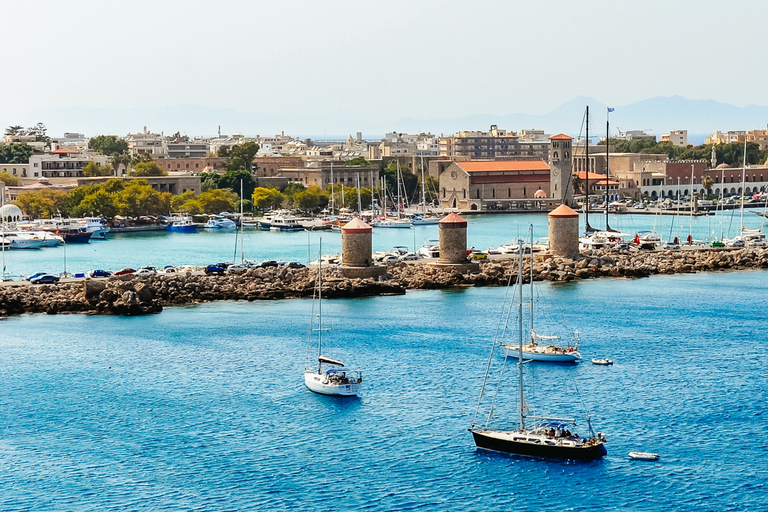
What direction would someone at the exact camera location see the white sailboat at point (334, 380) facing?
facing away from the viewer and to the left of the viewer

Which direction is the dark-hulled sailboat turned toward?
to the viewer's left

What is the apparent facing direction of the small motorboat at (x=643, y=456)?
to the viewer's left

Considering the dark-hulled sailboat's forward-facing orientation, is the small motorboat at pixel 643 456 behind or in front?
behind

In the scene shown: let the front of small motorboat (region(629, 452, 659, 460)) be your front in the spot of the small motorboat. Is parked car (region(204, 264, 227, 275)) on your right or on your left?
on your right

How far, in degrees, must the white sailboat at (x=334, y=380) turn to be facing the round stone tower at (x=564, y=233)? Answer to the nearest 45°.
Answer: approximately 90° to its right

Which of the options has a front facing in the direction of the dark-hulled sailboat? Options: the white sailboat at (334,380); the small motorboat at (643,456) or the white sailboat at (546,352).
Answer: the small motorboat

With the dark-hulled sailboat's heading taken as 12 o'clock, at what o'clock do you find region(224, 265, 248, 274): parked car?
The parked car is roughly at 2 o'clock from the dark-hulled sailboat.

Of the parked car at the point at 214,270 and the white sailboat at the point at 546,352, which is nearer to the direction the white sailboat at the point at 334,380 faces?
the parked car

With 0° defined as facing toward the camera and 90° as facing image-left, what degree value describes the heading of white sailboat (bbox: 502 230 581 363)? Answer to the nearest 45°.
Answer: approximately 90°
